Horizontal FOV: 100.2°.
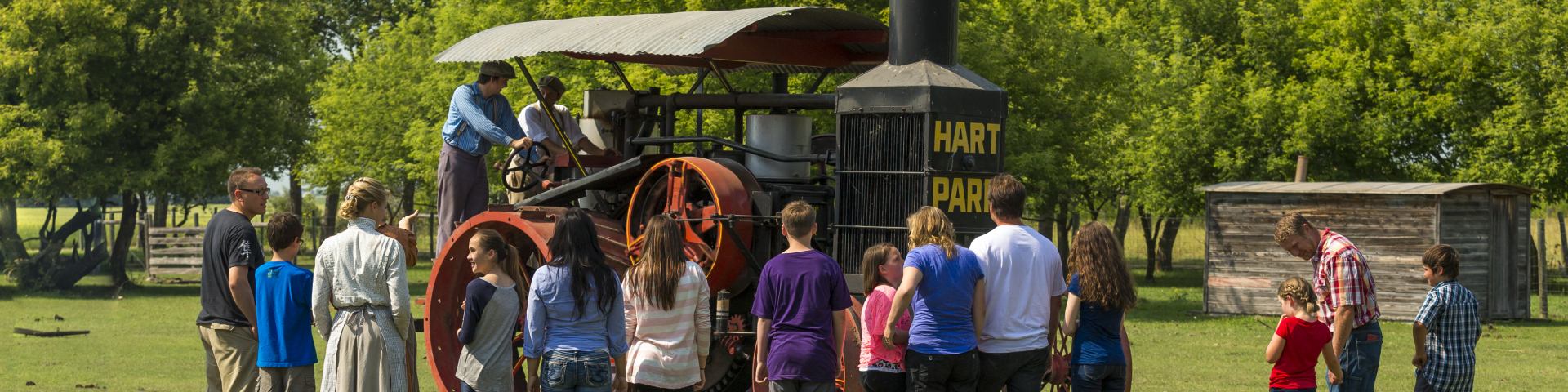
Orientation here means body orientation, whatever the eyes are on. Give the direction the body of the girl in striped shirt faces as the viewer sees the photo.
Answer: away from the camera

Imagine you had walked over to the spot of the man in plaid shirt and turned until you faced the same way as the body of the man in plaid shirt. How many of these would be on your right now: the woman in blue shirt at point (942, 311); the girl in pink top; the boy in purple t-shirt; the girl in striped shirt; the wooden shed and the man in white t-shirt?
1

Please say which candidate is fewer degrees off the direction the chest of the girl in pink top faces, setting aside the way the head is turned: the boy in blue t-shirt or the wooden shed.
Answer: the wooden shed

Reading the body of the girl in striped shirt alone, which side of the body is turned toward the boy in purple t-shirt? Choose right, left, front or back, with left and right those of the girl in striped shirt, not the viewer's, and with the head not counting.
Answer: right

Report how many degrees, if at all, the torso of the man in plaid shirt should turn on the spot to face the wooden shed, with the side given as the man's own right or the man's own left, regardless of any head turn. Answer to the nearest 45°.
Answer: approximately 90° to the man's own right

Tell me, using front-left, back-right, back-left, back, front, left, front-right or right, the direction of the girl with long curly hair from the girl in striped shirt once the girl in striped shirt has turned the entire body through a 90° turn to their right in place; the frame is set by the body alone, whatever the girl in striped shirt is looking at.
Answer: front

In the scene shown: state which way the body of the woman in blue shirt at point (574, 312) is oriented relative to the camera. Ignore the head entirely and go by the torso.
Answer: away from the camera

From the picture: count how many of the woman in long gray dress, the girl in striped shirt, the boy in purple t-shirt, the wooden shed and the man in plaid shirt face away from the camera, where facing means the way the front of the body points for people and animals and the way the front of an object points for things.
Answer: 3

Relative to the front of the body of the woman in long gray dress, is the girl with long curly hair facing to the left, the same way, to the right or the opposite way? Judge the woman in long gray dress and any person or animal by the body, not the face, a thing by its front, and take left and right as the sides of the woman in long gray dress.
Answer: the same way

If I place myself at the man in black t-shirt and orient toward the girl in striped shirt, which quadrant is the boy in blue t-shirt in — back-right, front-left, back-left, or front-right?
front-right

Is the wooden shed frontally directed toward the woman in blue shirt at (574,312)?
no

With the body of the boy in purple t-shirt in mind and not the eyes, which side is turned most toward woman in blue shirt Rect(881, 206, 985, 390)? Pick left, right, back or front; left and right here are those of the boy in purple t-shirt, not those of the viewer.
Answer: right

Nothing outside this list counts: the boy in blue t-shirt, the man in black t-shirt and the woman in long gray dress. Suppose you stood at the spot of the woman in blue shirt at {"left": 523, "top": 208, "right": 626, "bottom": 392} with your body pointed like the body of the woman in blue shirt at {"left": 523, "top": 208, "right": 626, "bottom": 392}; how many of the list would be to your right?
0

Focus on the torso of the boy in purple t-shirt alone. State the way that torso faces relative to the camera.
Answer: away from the camera

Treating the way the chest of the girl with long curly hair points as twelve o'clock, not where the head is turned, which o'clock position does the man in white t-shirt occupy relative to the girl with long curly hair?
The man in white t-shirt is roughly at 9 o'clock from the girl with long curly hair.

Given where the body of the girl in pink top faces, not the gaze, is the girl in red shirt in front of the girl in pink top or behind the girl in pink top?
in front

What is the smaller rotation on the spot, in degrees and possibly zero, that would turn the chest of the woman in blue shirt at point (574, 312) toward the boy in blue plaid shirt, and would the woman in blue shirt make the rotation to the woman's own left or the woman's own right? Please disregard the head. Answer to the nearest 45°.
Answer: approximately 90° to the woman's own right

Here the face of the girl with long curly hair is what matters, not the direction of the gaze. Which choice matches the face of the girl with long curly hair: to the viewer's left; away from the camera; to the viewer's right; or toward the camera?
away from the camera
